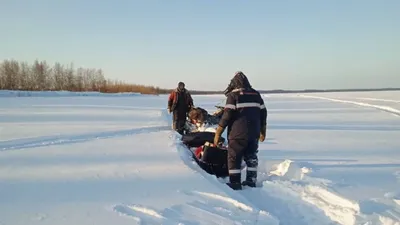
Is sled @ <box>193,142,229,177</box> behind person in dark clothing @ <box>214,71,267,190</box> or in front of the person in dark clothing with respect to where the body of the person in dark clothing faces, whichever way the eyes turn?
in front

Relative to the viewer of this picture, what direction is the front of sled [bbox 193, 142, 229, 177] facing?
facing away from the viewer and to the left of the viewer

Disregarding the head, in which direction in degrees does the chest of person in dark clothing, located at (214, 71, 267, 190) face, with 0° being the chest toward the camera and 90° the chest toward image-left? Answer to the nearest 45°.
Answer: approximately 135°

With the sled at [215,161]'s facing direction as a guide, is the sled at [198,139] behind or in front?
in front

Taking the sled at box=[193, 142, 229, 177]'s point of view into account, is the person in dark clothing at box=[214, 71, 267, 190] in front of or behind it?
behind

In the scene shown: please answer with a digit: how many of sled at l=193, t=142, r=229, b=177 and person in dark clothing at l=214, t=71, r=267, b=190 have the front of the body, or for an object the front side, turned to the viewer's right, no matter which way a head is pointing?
0

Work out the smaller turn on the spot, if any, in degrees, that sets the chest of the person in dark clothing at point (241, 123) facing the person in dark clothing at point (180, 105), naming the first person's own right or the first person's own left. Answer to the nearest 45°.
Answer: approximately 45° to the first person's own right

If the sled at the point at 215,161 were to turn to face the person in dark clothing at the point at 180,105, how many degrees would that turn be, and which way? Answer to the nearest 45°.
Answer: approximately 45° to its right

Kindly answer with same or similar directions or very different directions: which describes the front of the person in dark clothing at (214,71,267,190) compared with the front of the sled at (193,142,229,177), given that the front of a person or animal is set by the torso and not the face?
same or similar directions
